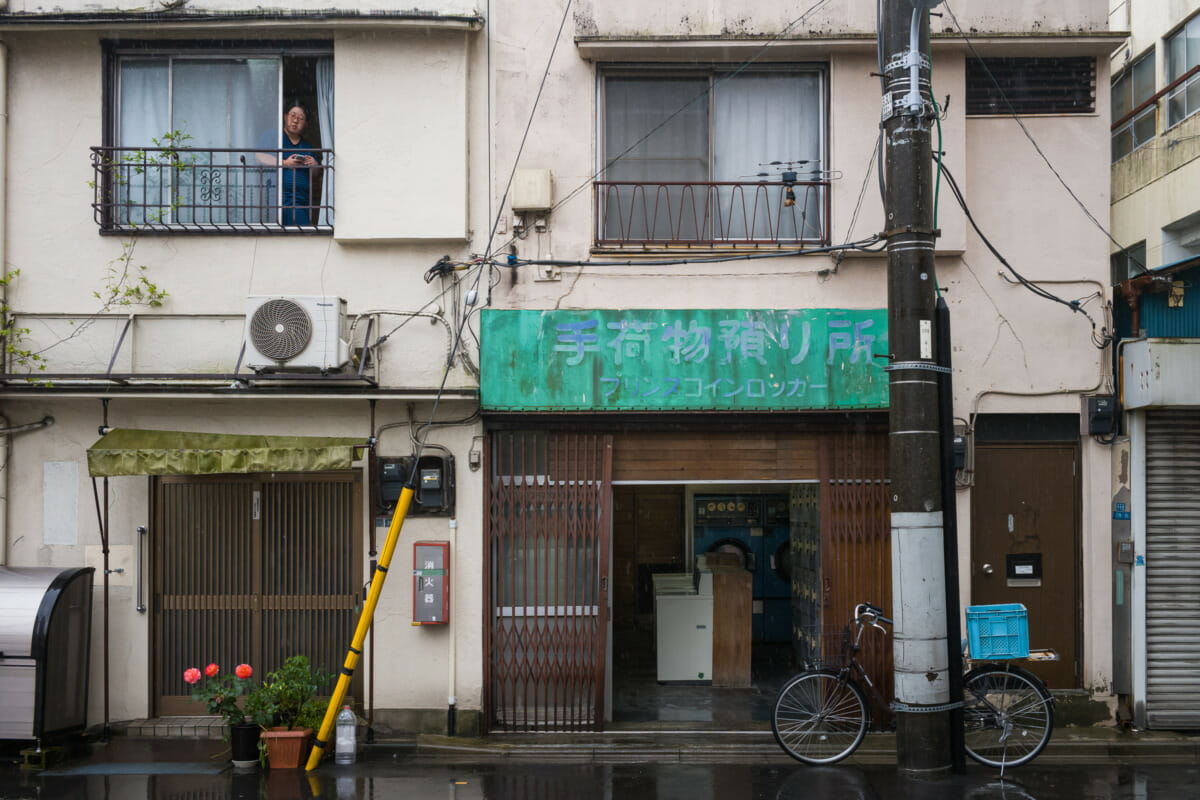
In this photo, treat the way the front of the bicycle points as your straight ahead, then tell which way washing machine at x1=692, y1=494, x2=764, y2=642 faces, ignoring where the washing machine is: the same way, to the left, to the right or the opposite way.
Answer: to the left

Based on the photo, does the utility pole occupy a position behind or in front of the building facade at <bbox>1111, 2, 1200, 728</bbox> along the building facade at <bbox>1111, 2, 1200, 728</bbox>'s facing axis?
in front

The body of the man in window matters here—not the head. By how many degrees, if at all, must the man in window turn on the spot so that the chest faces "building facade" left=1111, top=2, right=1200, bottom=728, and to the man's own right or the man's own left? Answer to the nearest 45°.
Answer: approximately 90° to the man's own left

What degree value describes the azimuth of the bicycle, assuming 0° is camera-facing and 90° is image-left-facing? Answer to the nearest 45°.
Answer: approximately 90°

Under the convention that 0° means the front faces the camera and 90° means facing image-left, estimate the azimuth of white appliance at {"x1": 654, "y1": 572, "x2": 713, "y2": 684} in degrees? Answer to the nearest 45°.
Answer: approximately 0°

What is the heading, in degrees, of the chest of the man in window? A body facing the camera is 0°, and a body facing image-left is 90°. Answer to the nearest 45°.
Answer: approximately 0°
